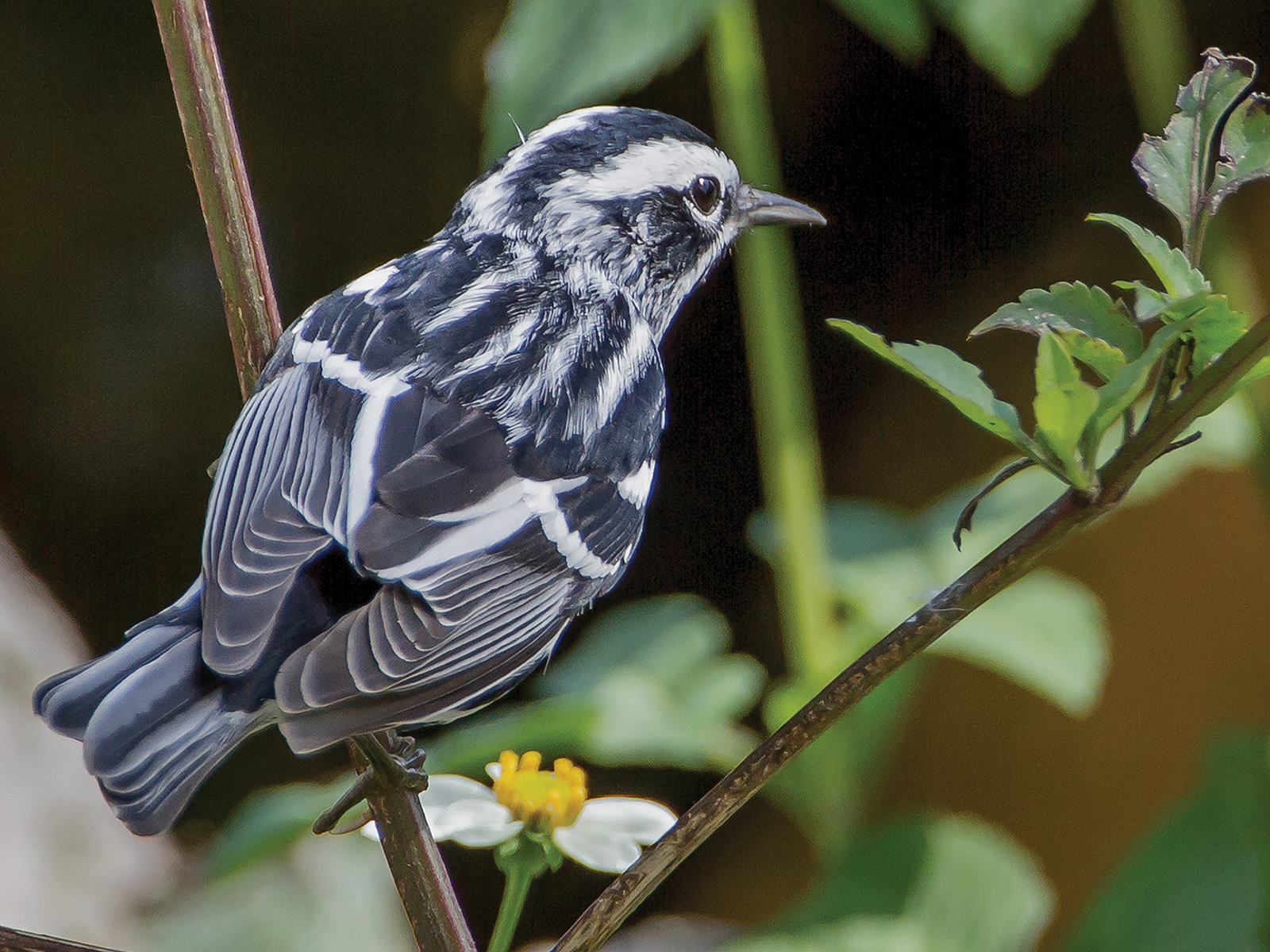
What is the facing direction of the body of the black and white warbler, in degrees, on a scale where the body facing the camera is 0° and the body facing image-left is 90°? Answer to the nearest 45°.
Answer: approximately 225°
